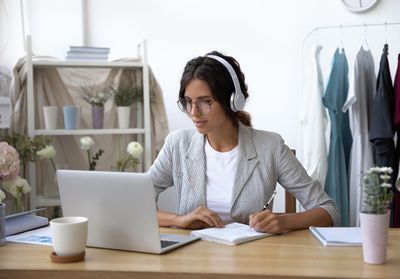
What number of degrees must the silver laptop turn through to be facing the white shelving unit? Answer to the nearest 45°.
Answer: approximately 45° to its left

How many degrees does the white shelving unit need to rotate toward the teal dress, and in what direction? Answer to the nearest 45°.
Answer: approximately 90° to its left

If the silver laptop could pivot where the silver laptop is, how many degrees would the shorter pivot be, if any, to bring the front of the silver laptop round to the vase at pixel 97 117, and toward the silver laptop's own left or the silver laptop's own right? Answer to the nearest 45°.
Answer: approximately 45° to the silver laptop's own left

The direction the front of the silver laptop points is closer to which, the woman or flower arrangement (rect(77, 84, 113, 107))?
the woman

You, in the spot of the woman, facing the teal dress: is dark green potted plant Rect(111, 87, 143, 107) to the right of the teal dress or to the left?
left

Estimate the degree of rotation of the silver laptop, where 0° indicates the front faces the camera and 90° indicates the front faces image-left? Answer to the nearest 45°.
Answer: approximately 225°

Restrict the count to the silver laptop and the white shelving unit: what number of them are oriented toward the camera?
1

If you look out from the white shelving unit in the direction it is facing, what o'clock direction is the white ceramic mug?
The white ceramic mug is roughly at 12 o'clock from the white shelving unit.

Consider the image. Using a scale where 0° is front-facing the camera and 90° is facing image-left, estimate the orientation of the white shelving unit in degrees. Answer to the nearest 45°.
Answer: approximately 0°
